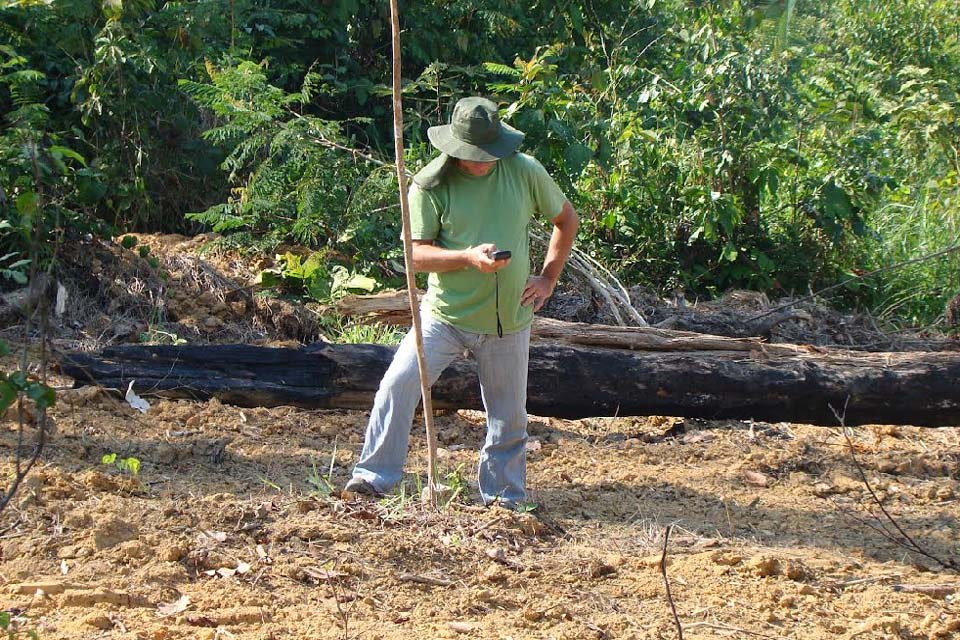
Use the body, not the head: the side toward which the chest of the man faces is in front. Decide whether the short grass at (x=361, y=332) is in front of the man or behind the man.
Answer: behind

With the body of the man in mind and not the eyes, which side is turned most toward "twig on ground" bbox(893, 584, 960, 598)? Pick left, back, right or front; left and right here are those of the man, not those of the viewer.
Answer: left

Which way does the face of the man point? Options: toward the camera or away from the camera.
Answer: toward the camera

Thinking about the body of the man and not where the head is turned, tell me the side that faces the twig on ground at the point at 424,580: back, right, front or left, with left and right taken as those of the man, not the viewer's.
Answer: front

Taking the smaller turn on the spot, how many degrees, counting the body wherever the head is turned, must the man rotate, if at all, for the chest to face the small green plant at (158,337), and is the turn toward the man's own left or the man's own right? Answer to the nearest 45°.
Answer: approximately 135° to the man's own right

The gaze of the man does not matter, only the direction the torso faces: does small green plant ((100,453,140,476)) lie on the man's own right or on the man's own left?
on the man's own right

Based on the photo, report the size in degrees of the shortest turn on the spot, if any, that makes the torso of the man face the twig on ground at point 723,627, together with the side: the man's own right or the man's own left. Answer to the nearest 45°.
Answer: approximately 45° to the man's own left

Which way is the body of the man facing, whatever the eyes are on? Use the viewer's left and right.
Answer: facing the viewer

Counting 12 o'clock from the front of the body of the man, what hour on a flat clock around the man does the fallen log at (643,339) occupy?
The fallen log is roughly at 7 o'clock from the man.

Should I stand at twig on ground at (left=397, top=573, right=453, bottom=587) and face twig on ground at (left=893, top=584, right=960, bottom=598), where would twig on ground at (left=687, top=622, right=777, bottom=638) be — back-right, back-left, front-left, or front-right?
front-right

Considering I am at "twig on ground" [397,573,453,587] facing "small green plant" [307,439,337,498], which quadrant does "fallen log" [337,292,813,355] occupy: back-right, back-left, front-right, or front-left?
front-right

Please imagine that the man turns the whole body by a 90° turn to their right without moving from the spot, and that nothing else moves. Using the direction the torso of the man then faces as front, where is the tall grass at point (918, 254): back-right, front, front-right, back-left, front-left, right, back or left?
back-right

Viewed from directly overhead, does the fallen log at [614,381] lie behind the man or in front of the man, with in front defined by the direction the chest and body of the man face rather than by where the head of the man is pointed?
behind
